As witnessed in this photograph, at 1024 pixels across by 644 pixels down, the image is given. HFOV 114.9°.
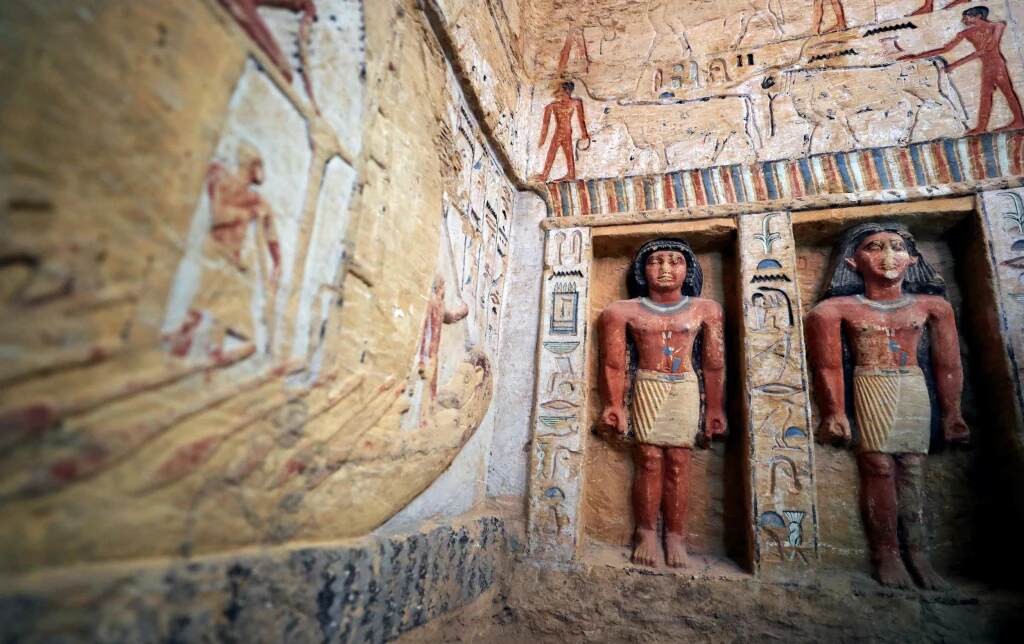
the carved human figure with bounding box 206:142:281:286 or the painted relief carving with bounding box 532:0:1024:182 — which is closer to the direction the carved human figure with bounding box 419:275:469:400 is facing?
the painted relief carving

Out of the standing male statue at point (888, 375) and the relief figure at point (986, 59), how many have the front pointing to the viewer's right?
0

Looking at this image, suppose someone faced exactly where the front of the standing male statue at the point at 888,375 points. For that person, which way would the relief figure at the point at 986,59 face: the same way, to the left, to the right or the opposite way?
to the right

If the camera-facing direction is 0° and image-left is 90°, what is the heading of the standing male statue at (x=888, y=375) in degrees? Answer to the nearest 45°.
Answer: approximately 0°

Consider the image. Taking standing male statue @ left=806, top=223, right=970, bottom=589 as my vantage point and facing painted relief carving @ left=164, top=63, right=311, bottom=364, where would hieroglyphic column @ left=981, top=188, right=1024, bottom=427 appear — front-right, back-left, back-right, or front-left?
back-left

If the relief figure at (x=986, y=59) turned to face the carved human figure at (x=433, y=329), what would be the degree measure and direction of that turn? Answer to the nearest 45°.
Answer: approximately 45° to its left

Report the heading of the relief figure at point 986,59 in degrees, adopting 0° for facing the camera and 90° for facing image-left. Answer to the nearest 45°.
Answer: approximately 90°
